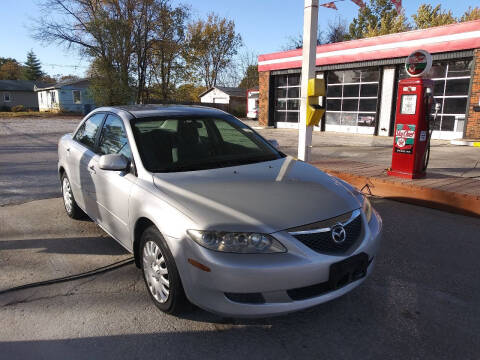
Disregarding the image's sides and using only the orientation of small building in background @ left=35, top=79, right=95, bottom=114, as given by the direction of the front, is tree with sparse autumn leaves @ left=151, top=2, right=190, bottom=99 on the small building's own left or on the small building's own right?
on the small building's own left

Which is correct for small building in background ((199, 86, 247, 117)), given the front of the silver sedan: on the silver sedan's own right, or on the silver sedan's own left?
on the silver sedan's own left

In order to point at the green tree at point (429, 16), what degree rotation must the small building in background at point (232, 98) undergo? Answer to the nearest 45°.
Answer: approximately 135° to its left

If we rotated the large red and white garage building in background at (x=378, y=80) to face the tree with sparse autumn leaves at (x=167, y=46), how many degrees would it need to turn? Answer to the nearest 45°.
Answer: approximately 90° to its right

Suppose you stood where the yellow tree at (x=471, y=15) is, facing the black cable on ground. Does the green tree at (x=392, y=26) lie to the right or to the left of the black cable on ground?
right

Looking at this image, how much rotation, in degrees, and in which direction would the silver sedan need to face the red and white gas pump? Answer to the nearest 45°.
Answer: approximately 90° to its left

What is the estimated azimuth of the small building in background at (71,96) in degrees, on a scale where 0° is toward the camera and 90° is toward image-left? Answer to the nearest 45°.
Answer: approximately 45°

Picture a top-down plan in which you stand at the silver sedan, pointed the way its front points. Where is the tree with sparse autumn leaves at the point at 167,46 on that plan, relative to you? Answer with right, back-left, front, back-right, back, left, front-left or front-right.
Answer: back-left

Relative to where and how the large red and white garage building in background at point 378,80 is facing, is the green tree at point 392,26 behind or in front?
behind

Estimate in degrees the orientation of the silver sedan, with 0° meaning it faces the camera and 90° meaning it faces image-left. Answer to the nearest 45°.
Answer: approximately 315°

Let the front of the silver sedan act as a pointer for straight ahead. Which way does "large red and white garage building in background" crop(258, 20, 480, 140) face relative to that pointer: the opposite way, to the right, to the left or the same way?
to the right
